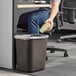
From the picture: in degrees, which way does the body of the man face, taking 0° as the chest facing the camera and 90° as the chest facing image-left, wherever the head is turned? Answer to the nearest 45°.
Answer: approximately 45°
